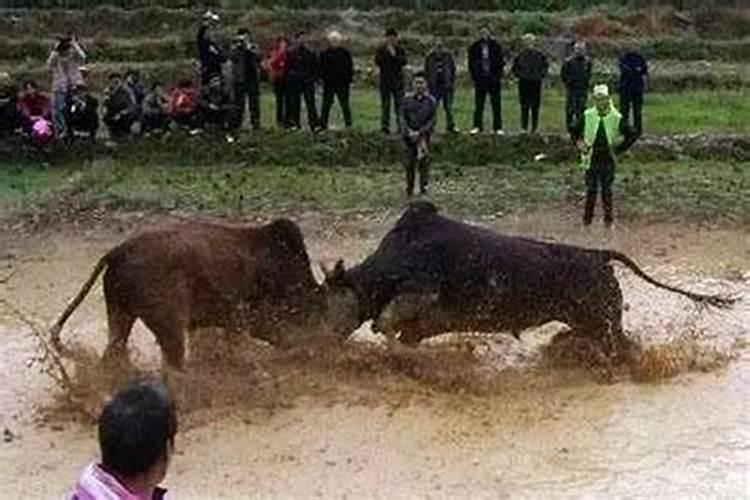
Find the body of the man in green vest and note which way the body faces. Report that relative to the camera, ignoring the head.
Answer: toward the camera

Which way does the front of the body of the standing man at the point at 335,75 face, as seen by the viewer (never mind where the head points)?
toward the camera

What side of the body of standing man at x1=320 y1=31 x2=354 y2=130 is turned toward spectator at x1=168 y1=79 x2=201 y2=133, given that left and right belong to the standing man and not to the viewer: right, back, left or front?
right

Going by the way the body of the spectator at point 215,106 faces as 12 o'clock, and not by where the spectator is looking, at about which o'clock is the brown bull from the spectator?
The brown bull is roughly at 12 o'clock from the spectator.

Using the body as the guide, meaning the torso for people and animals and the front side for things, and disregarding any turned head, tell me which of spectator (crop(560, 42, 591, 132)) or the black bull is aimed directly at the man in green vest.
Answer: the spectator

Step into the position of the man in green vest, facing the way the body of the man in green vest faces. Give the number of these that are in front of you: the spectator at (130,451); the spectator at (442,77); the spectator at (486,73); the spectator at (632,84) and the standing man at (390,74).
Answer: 1

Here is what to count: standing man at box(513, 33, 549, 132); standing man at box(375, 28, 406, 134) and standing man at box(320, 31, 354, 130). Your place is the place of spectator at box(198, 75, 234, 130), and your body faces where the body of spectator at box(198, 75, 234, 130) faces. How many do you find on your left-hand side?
3

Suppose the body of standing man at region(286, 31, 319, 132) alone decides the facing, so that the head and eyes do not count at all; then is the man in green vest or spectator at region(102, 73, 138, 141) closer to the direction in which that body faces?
the man in green vest

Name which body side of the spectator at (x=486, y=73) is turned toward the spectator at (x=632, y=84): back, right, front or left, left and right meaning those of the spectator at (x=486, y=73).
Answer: left

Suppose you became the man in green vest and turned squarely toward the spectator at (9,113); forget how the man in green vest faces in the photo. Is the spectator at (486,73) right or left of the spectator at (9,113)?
right

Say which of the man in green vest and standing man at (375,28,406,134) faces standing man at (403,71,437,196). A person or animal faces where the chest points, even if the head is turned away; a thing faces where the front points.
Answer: standing man at (375,28,406,134)

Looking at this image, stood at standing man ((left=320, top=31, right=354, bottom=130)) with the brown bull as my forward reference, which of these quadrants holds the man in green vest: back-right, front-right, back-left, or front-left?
front-left

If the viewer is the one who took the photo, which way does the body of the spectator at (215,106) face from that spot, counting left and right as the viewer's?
facing the viewer

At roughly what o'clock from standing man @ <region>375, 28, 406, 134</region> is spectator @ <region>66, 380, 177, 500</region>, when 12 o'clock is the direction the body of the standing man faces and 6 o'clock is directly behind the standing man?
The spectator is roughly at 12 o'clock from the standing man.

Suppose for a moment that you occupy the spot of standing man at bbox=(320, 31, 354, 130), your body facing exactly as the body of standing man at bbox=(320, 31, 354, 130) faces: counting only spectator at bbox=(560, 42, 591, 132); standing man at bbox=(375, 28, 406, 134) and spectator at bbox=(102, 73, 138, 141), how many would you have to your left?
2

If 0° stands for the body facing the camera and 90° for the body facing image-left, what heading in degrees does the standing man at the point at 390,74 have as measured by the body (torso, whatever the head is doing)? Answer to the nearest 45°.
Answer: approximately 0°

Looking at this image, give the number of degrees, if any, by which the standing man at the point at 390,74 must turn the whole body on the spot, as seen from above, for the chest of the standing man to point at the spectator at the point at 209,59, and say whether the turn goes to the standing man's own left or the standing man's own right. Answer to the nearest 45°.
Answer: approximately 90° to the standing man's own right

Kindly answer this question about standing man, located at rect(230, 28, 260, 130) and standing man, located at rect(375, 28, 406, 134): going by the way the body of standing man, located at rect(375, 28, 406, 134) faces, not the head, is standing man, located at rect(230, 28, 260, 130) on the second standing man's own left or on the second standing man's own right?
on the second standing man's own right

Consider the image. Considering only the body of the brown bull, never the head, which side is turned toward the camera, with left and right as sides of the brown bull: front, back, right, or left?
right

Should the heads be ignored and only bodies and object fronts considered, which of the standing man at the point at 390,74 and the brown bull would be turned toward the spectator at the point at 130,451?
the standing man
